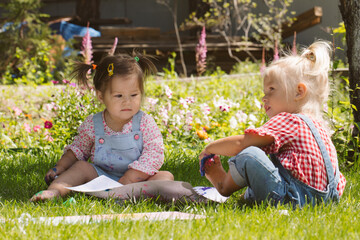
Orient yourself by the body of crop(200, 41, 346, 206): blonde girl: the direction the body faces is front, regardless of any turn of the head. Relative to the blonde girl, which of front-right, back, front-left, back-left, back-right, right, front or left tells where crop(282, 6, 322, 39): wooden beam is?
right

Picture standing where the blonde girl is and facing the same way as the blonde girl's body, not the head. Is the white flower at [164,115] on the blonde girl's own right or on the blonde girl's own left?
on the blonde girl's own right

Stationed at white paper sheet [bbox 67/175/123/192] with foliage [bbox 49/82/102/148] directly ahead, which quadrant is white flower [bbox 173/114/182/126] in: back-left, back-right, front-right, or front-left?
front-right

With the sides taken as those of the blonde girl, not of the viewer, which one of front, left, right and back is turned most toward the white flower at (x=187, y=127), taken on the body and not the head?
right

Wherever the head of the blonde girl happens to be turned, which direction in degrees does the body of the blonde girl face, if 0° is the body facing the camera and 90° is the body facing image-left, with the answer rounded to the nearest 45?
approximately 90°

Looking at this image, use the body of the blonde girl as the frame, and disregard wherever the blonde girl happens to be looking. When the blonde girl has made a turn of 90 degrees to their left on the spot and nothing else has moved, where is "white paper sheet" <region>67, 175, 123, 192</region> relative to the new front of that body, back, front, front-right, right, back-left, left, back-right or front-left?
right

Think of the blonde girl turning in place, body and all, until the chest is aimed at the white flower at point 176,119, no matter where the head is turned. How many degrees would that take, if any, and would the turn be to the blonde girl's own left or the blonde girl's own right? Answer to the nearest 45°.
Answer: approximately 45° to the blonde girl's own right

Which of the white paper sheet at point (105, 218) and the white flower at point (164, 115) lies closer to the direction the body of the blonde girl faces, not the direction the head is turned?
the white paper sheet

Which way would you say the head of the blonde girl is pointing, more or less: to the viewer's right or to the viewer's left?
to the viewer's left

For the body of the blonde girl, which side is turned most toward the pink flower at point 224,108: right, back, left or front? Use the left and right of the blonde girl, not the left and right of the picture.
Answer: right
